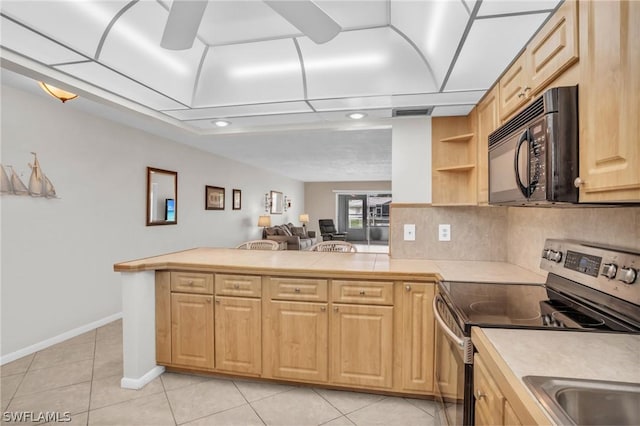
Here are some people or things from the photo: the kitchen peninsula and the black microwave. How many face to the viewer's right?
0

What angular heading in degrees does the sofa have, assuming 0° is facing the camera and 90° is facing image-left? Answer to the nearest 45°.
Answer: approximately 315°

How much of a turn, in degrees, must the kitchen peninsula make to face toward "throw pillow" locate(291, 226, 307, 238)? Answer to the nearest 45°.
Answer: approximately 180°

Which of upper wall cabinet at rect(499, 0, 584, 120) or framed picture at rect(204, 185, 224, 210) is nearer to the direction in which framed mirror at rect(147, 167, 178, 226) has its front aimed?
the upper wall cabinet

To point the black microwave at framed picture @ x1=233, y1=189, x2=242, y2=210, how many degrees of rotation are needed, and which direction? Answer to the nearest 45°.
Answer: approximately 90° to its right

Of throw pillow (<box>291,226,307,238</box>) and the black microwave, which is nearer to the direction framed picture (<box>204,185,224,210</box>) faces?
the black microwave

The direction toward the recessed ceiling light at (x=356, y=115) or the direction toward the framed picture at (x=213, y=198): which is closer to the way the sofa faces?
the recessed ceiling light

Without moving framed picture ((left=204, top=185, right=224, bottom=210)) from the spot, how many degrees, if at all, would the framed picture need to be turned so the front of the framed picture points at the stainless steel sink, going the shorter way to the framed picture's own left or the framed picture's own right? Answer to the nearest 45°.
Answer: approximately 45° to the framed picture's own right

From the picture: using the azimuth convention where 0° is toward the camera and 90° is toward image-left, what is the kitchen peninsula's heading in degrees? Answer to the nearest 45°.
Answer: approximately 0°

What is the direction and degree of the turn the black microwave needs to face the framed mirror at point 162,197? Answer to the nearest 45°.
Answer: approximately 45° to its right

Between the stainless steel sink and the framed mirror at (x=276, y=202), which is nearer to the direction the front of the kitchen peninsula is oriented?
the stainless steel sink

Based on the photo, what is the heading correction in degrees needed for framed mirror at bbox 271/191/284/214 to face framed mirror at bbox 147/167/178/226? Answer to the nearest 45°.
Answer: approximately 45° to its right

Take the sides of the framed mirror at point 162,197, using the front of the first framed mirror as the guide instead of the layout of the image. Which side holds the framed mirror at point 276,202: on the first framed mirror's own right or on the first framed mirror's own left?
on the first framed mirror's own left
